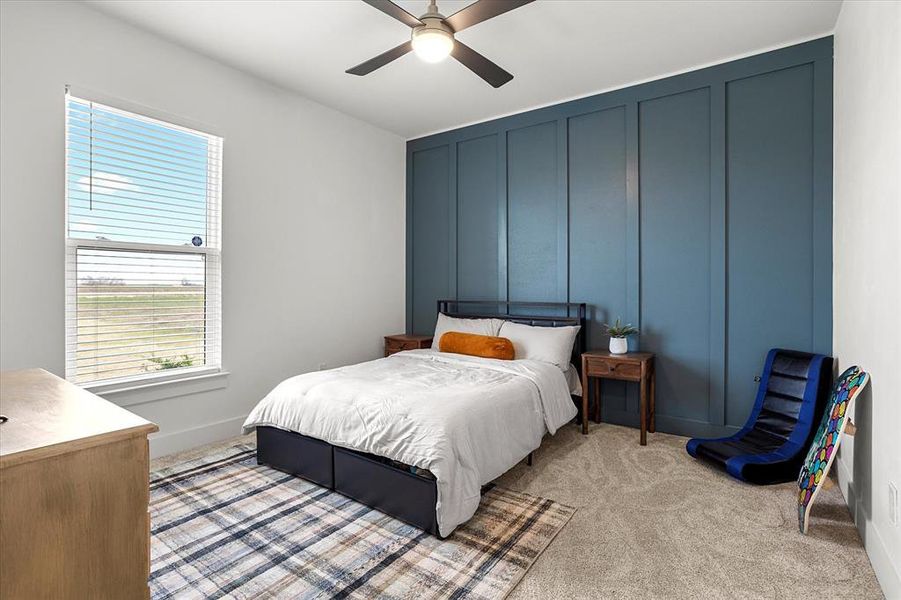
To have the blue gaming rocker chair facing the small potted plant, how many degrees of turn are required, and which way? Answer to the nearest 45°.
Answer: approximately 45° to its right

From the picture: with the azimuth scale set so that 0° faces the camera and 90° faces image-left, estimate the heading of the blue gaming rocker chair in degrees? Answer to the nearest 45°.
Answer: approximately 45°

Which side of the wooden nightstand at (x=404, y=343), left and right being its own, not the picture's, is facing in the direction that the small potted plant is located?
left

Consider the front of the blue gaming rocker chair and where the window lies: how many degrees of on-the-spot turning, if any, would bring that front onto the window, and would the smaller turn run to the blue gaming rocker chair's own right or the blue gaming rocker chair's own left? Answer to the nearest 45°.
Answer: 0° — it already faces it

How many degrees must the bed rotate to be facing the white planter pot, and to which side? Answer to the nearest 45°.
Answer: approximately 180°

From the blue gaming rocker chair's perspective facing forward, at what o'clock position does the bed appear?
The bed is roughly at 12 o'clock from the blue gaming rocker chair.

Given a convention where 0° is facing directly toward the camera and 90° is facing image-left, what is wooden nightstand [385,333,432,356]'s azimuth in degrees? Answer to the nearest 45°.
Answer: approximately 45°

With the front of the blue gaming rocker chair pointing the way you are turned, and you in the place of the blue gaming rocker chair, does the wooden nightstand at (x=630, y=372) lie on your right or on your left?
on your right

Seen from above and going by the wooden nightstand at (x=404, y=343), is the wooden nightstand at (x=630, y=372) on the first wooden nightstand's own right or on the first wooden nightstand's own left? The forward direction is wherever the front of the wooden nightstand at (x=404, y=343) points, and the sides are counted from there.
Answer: on the first wooden nightstand's own left

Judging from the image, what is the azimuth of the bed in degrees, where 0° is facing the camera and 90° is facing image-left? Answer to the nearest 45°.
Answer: approximately 45°
